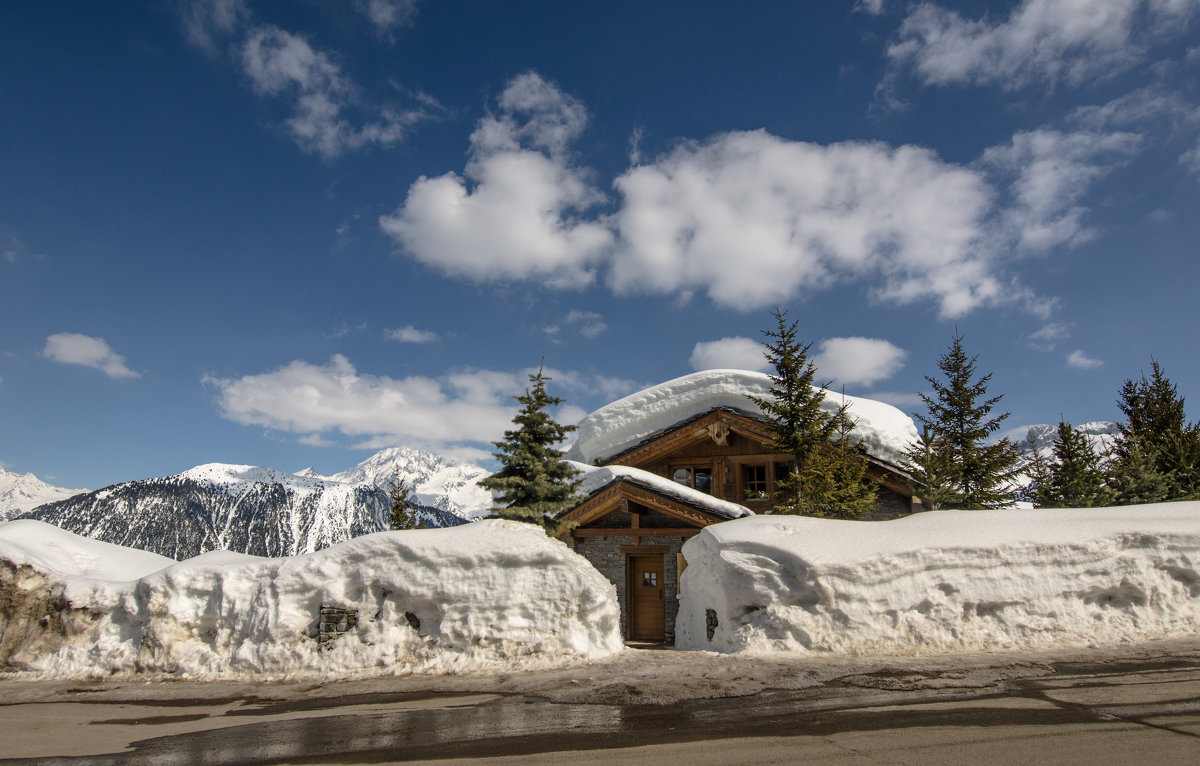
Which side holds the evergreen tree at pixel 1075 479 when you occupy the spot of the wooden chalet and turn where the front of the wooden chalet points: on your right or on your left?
on your left

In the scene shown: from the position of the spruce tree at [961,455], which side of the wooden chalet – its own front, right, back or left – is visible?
left

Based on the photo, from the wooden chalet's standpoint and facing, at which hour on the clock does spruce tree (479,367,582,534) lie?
The spruce tree is roughly at 2 o'clock from the wooden chalet.

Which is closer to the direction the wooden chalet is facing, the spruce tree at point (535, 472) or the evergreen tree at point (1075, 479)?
the spruce tree

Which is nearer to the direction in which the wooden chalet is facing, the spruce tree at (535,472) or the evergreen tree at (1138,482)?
the spruce tree

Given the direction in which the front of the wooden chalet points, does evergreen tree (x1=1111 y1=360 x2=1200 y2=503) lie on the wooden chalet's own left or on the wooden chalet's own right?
on the wooden chalet's own left

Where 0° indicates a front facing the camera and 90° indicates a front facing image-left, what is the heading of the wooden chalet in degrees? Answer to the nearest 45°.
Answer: approximately 0°

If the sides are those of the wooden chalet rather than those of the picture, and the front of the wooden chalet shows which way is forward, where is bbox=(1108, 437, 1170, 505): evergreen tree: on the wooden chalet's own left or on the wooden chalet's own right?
on the wooden chalet's own left
